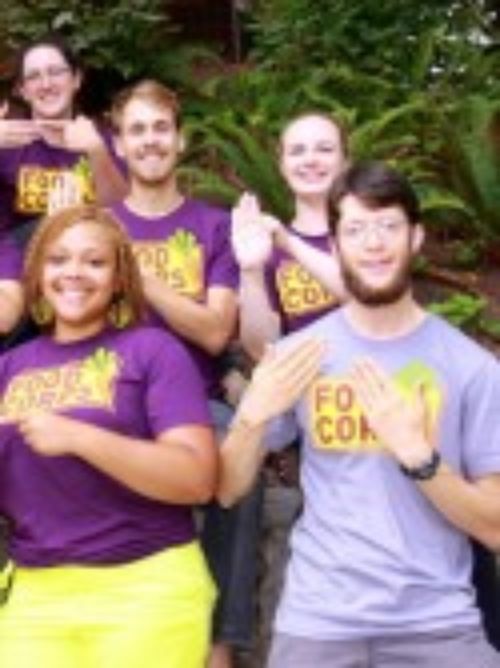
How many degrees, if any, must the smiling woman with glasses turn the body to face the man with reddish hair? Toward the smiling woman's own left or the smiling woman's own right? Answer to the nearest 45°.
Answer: approximately 45° to the smiling woman's own left

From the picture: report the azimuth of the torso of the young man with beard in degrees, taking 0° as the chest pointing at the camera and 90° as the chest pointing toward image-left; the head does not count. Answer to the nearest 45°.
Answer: approximately 0°

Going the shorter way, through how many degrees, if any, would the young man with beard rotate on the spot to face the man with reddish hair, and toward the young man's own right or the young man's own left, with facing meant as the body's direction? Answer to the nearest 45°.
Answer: approximately 135° to the young man's own right

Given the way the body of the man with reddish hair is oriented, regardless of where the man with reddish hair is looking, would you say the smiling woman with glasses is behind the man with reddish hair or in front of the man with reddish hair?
behind

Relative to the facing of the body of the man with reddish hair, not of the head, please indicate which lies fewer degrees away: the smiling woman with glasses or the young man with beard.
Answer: the young man with beard

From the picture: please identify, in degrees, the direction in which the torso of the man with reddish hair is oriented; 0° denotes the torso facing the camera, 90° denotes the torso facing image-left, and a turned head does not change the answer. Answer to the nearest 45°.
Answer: approximately 0°

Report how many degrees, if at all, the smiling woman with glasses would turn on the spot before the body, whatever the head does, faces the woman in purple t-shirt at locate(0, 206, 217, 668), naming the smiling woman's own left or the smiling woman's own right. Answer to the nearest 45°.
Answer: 0° — they already face them
